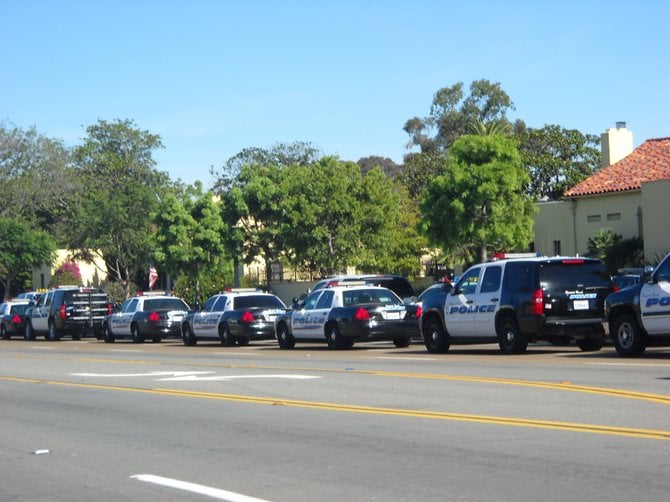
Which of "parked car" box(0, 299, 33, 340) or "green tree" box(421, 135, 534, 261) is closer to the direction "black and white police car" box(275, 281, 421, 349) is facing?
the parked car

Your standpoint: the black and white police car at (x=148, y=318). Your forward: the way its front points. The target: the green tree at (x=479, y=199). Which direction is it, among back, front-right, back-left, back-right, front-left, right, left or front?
back-right

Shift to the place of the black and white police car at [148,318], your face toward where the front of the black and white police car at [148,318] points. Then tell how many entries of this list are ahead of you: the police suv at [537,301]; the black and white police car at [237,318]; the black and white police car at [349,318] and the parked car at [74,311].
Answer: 1

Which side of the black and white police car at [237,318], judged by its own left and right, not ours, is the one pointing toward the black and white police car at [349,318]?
back

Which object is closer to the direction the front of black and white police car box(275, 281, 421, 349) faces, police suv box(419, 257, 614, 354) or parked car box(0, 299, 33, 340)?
the parked car

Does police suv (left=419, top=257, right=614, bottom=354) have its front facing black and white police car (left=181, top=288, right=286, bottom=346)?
yes

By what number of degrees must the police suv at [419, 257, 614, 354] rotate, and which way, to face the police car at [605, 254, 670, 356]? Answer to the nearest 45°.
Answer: approximately 180°

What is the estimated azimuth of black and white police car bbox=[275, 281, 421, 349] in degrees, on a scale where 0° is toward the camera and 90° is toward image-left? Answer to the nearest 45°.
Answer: approximately 135°

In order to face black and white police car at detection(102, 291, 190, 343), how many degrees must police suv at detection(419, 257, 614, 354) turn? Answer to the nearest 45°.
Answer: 0° — it already faces it

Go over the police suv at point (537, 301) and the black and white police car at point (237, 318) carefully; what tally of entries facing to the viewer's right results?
0

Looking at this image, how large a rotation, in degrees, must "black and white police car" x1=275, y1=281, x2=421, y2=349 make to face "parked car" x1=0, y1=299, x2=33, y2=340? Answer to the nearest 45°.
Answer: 0° — it already faces it

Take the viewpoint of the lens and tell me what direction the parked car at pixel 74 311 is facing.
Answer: facing away from the viewer and to the left of the viewer

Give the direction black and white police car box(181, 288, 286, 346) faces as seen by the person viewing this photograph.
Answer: facing away from the viewer and to the left of the viewer

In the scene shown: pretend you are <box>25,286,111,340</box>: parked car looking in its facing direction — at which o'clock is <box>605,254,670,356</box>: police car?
The police car is roughly at 7 o'clock from the parked car.
